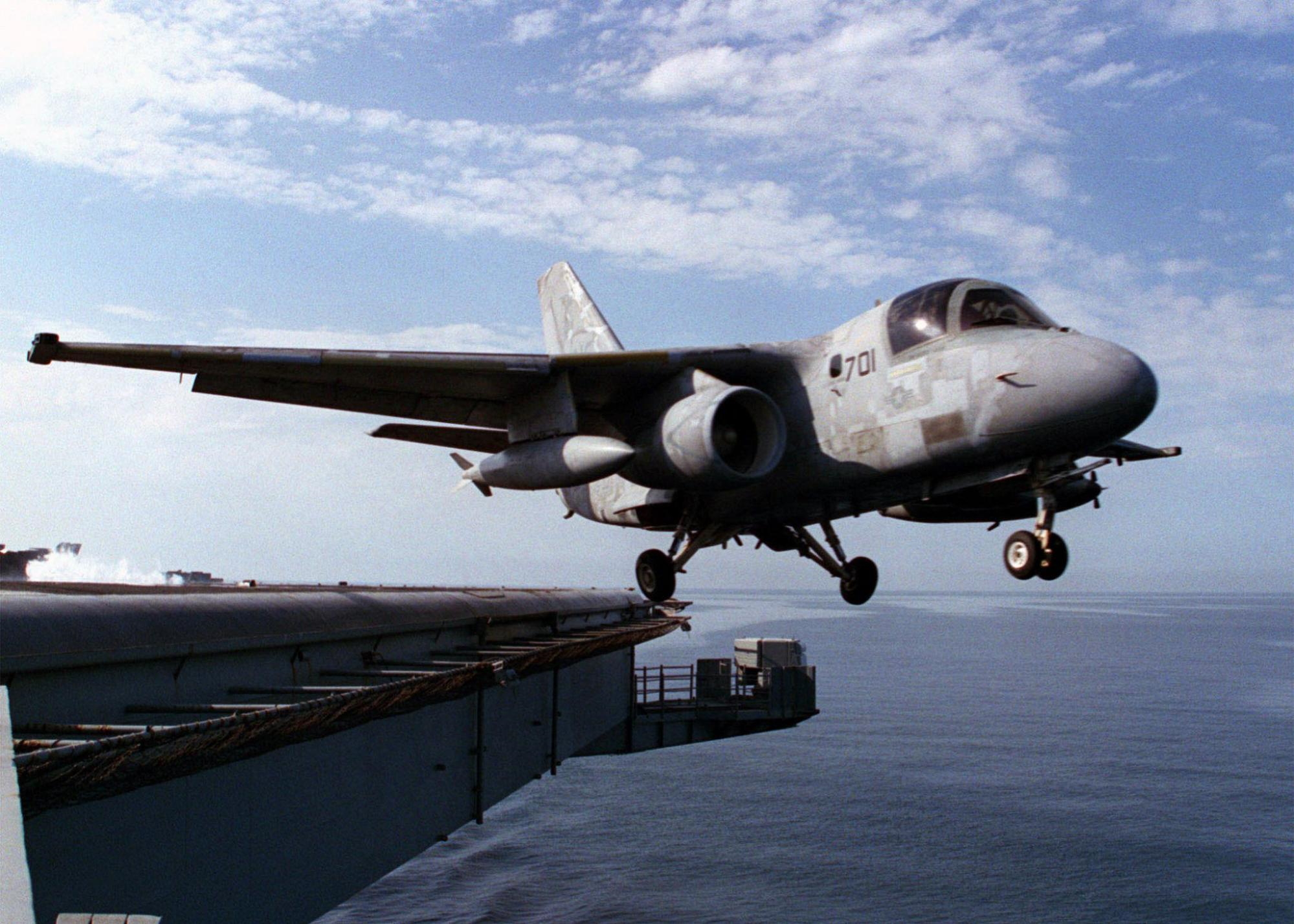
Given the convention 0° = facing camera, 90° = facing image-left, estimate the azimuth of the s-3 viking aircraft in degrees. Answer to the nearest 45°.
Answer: approximately 315°
